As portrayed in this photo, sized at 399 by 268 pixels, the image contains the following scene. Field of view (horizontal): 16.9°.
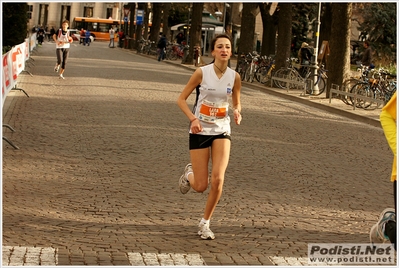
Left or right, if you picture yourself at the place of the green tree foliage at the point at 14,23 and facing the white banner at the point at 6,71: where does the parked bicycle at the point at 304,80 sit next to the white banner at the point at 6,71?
left

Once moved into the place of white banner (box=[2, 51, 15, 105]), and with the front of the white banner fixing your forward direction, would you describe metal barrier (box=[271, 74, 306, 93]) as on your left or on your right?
on your left

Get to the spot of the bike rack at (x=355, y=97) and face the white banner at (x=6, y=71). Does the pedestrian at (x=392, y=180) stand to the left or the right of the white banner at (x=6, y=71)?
left

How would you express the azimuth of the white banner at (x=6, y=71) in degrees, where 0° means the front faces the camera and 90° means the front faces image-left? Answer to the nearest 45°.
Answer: approximately 315°

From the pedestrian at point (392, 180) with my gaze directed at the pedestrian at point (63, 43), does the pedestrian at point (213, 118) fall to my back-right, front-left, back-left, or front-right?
front-left

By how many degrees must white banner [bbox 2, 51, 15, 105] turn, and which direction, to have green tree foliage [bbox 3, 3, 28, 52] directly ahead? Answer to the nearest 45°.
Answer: approximately 135° to its left

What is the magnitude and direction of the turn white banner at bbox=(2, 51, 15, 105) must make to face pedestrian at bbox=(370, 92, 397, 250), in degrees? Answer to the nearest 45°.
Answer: approximately 45° to its right

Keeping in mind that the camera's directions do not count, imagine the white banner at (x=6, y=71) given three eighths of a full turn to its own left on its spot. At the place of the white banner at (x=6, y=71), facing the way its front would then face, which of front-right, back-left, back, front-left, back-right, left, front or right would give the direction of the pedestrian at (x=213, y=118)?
back

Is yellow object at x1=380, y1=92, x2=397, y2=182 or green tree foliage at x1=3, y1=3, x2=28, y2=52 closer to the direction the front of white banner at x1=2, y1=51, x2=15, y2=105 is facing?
the yellow object
